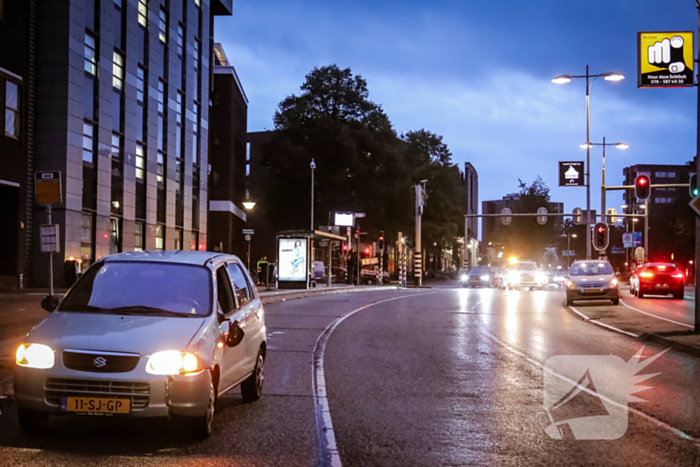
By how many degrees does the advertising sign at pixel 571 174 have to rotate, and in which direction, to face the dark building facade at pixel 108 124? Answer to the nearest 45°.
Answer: approximately 45° to its right

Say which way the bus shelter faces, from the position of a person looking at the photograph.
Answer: facing to the right of the viewer

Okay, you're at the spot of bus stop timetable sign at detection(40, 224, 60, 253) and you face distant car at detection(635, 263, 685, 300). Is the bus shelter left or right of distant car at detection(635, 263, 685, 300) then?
left

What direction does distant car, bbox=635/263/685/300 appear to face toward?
away from the camera

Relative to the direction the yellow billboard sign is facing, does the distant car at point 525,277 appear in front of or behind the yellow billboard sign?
behind

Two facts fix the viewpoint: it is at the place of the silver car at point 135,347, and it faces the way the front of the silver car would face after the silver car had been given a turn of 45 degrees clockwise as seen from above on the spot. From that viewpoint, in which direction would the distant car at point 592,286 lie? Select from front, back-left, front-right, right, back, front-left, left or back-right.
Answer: back-right

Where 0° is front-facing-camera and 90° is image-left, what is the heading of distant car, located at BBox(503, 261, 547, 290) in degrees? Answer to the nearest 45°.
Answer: approximately 0°

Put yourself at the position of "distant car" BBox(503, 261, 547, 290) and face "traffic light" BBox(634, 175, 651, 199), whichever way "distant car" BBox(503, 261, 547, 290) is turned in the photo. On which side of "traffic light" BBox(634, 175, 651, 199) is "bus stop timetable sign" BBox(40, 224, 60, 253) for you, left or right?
right
